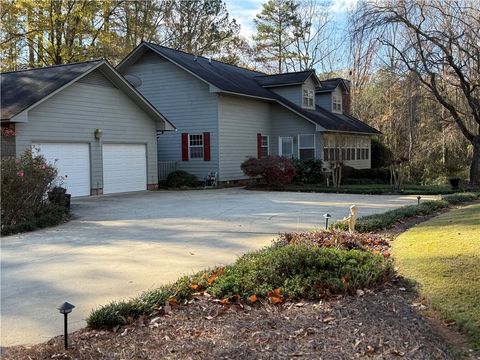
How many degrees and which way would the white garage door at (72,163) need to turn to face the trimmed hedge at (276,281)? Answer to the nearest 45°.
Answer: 0° — it already faces it

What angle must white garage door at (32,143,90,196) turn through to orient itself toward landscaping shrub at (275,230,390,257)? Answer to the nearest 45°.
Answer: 0° — it already faces it

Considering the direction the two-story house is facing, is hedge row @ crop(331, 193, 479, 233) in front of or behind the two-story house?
in front

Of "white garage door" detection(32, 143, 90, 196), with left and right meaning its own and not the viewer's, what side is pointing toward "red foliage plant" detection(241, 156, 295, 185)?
left

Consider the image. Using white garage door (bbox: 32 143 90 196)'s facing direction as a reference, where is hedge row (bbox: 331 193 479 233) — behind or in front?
in front

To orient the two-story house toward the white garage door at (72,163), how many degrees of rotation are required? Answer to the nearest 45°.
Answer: approximately 90° to its right

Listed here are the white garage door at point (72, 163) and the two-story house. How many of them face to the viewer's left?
0

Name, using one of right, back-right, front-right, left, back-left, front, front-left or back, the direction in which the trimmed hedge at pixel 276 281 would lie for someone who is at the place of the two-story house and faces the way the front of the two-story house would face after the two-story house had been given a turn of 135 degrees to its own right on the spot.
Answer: left

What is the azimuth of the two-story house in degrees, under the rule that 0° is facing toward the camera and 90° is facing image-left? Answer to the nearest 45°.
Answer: approximately 315°

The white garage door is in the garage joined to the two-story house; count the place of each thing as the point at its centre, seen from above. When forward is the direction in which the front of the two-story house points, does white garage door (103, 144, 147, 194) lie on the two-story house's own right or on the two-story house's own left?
on the two-story house's own right

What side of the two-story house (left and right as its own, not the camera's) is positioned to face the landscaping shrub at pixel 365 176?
left

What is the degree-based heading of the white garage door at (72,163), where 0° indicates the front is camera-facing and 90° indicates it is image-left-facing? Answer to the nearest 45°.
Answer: approximately 0°
